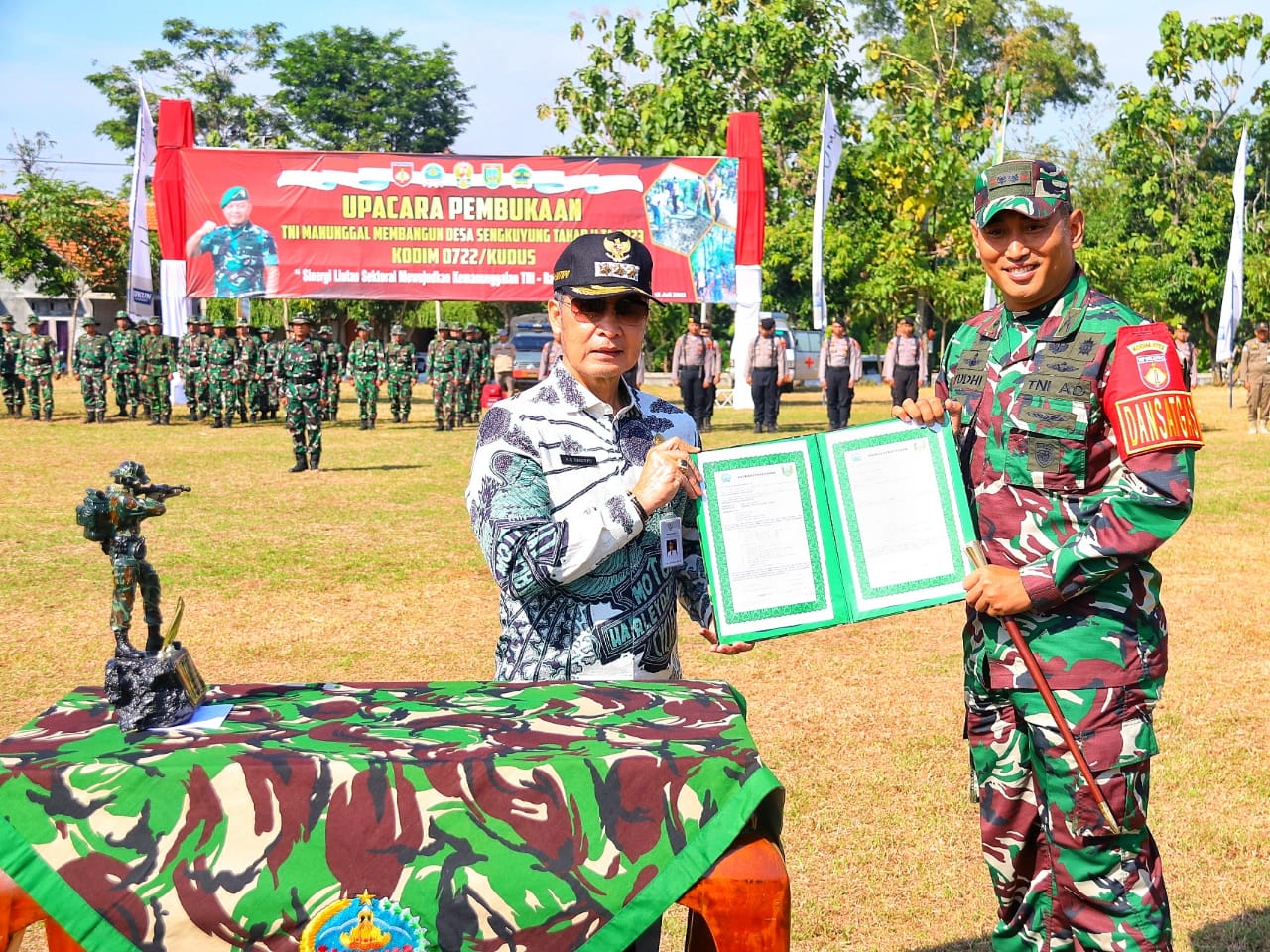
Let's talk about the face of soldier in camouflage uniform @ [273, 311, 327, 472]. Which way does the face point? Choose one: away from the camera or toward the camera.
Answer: toward the camera

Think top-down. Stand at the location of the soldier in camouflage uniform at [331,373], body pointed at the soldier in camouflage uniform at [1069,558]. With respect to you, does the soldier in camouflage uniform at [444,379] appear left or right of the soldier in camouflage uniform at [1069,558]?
left

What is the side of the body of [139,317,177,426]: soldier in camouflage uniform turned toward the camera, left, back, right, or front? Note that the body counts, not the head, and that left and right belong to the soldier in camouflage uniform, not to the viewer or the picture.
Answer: front

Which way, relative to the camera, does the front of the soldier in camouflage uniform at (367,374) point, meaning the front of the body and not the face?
toward the camera

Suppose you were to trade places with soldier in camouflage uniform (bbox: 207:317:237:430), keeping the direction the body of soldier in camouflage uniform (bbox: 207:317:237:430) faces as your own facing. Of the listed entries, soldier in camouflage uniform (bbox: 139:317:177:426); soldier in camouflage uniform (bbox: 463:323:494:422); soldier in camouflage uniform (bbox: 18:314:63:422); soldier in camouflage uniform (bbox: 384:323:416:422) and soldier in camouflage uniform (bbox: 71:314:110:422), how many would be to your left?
2

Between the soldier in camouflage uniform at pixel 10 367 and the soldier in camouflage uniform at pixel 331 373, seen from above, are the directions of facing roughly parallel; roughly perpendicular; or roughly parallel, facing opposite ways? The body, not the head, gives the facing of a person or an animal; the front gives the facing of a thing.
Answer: roughly parallel

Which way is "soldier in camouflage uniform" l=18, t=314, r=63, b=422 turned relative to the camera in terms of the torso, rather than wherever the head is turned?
toward the camera

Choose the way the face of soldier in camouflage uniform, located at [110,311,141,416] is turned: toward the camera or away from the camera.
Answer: toward the camera

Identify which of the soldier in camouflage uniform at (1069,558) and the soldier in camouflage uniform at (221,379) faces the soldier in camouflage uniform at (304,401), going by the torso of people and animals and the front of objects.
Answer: the soldier in camouflage uniform at (221,379)

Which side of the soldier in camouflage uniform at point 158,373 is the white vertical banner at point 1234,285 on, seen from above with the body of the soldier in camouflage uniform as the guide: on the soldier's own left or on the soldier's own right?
on the soldier's own left

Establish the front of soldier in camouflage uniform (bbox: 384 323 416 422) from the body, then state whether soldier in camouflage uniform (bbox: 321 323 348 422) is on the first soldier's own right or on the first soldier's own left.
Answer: on the first soldier's own right

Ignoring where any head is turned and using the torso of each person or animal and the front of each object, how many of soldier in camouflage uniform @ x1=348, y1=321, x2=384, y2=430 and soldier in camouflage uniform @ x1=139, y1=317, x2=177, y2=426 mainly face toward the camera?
2

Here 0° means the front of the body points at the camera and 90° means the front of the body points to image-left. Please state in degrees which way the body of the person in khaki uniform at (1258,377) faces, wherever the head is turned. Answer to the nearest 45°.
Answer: approximately 0°
